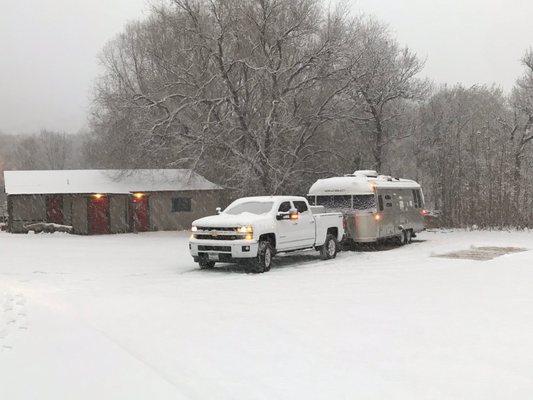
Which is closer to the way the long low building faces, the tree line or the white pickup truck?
the white pickup truck

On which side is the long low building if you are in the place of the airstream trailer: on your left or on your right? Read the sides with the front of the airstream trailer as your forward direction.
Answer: on your right

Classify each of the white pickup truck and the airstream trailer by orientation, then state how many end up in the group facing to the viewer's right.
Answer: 0

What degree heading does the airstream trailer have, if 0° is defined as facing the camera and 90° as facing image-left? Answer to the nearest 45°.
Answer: approximately 45°

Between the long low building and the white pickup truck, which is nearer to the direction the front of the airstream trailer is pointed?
the white pickup truck

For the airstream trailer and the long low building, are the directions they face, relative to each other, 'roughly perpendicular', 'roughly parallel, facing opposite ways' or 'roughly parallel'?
roughly perpendicular

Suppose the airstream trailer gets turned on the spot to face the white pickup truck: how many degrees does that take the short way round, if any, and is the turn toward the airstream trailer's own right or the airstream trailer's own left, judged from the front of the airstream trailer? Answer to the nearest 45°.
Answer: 0° — it already faces it

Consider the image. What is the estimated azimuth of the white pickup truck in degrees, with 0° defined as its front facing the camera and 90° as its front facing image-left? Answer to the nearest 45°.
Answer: approximately 45°

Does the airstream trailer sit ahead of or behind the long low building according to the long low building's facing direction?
ahead

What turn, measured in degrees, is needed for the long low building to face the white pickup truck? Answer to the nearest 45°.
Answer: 0° — it already faces it
